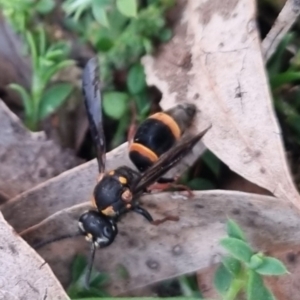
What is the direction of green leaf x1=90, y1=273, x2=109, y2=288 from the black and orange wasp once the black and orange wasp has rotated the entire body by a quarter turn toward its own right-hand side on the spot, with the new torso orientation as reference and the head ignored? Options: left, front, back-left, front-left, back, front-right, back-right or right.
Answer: left

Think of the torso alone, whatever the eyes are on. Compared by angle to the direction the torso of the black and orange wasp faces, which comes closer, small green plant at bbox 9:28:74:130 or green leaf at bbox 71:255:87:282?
the green leaf

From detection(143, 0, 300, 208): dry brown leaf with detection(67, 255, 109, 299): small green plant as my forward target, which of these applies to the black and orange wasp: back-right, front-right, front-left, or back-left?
front-right

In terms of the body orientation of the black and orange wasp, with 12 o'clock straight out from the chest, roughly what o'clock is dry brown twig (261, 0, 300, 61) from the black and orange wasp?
The dry brown twig is roughly at 7 o'clock from the black and orange wasp.

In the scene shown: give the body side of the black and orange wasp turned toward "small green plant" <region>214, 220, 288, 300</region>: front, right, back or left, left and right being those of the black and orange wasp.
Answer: left

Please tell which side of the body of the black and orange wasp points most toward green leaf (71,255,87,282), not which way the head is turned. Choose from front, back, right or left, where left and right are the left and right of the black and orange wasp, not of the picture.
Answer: front

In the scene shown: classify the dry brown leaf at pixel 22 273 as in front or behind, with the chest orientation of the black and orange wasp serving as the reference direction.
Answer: in front

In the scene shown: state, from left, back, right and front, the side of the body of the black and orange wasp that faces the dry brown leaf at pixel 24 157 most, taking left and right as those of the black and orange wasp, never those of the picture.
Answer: right
